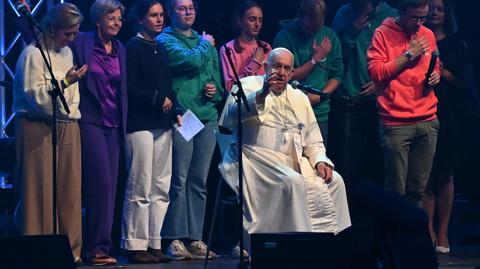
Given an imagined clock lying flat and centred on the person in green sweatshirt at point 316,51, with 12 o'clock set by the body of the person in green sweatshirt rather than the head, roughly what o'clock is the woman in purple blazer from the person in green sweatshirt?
The woman in purple blazer is roughly at 2 o'clock from the person in green sweatshirt.

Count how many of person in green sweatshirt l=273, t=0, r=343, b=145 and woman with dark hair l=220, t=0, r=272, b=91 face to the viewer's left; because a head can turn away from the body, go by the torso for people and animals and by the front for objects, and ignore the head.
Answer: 0

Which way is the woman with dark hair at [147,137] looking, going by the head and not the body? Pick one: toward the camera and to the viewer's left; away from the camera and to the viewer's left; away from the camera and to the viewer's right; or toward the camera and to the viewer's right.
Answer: toward the camera and to the viewer's right

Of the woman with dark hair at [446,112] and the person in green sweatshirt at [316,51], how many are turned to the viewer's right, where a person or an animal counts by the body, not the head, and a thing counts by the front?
0

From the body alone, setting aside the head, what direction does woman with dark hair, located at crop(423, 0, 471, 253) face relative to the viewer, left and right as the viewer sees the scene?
facing the viewer and to the left of the viewer

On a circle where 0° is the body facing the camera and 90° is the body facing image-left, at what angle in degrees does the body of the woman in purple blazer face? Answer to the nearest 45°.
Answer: approximately 315°

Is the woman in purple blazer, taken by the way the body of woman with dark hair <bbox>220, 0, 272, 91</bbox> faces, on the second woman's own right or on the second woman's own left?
on the second woman's own right
